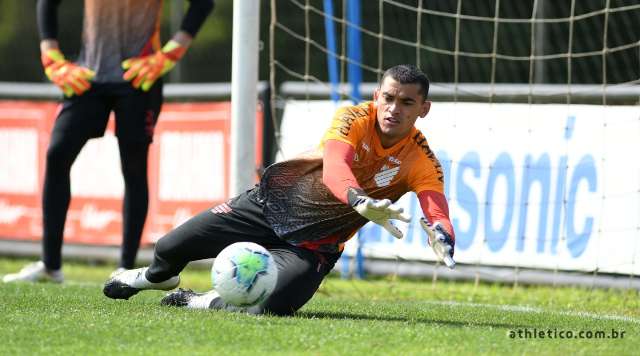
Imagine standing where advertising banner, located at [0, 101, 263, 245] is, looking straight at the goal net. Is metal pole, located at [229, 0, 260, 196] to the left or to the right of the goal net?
right

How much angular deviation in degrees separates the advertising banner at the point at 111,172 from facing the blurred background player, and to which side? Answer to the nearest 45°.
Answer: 0° — it already faces them

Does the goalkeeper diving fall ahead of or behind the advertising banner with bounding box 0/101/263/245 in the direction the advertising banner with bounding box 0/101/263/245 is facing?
ahead

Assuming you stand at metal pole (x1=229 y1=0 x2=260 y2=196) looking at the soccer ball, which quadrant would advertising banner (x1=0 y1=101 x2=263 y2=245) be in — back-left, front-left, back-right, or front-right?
back-right

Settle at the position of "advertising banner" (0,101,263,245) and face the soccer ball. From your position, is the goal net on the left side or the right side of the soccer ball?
left

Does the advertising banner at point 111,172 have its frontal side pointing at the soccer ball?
yes

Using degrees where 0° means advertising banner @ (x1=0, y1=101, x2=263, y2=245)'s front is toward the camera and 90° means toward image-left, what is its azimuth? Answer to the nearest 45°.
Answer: approximately 0°

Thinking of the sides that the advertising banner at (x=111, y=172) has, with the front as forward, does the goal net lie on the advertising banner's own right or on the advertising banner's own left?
on the advertising banner's own left
